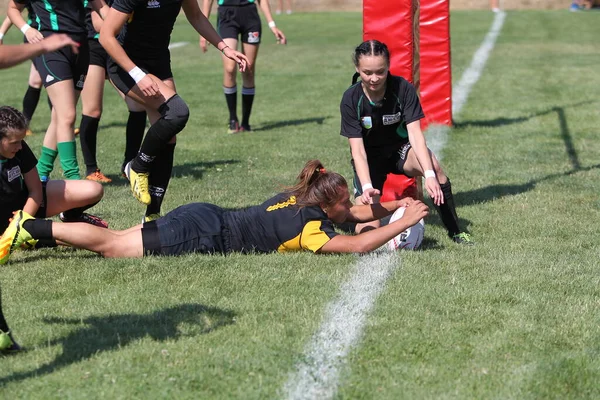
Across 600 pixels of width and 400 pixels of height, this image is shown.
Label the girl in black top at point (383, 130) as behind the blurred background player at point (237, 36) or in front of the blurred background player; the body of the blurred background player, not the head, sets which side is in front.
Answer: in front

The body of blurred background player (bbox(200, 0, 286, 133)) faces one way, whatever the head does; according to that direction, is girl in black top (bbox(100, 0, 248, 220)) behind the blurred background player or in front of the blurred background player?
in front

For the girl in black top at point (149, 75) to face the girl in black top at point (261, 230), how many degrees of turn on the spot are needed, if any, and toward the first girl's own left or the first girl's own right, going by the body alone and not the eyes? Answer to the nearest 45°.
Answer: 0° — they already face them

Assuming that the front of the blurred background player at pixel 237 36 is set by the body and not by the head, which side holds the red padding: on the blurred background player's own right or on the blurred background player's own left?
on the blurred background player's own left

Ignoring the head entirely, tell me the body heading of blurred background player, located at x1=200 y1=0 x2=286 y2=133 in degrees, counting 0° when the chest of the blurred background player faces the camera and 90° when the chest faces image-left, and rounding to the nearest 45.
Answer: approximately 0°

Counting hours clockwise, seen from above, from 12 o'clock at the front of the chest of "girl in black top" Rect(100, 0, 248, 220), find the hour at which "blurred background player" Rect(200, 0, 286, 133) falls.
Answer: The blurred background player is roughly at 8 o'clock from the girl in black top.

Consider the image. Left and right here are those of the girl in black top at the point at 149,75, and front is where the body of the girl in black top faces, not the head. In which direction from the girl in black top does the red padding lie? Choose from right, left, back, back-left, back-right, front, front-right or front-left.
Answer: left

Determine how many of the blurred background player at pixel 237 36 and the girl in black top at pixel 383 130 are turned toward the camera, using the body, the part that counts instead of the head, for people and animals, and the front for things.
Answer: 2

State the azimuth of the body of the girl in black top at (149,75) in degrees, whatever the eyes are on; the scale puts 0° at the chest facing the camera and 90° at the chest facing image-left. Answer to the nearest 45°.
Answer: approximately 315°

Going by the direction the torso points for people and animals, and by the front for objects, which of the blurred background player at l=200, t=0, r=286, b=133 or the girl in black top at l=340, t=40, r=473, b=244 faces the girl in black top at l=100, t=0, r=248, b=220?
the blurred background player

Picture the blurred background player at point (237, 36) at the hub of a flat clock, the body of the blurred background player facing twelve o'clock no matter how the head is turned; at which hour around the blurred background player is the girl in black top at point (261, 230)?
The girl in black top is roughly at 12 o'clock from the blurred background player.

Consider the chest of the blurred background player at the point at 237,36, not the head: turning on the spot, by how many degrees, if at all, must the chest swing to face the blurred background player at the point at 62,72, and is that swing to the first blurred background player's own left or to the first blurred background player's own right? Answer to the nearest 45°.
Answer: approximately 45° to the first blurred background player's own right

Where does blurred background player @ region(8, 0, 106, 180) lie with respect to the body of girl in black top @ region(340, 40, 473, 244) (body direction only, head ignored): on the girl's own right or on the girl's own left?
on the girl's own right
